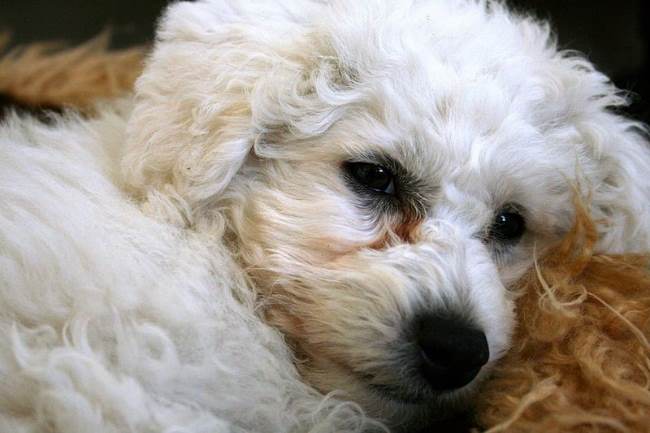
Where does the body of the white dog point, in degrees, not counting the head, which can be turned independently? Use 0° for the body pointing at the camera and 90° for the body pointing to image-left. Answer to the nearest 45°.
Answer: approximately 315°
